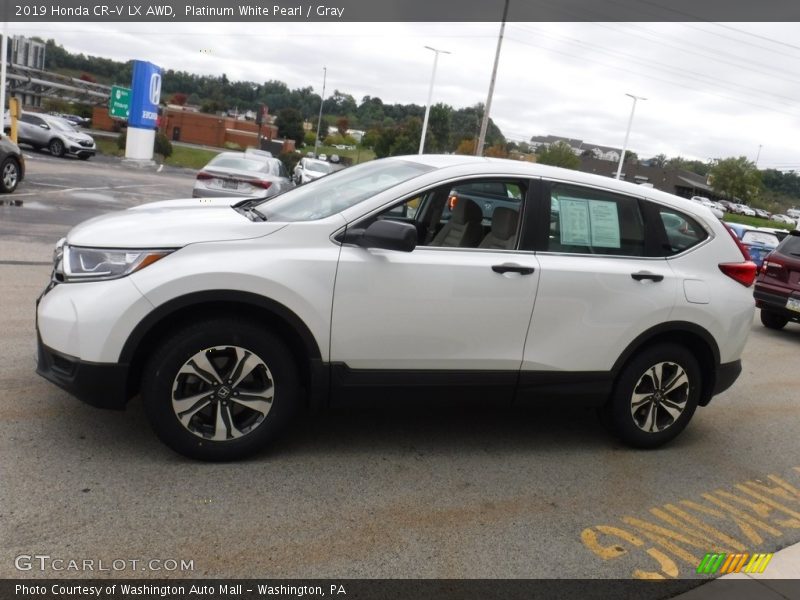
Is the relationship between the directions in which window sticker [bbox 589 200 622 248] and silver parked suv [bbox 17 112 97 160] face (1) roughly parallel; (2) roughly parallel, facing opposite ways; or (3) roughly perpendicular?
roughly perpendicular

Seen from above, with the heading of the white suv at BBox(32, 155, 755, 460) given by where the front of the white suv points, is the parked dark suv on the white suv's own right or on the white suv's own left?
on the white suv's own right

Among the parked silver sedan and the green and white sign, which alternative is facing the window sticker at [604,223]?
the green and white sign

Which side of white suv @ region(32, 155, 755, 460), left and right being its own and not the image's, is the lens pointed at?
left

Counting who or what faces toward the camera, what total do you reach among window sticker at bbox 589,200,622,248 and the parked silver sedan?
1

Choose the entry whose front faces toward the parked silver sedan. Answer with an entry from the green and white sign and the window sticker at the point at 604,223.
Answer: the green and white sign

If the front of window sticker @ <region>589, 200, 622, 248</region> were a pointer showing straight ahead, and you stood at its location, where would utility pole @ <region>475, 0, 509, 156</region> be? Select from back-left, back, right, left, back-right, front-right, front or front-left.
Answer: back

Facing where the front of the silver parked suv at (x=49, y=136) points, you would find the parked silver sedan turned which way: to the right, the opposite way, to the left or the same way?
to the left

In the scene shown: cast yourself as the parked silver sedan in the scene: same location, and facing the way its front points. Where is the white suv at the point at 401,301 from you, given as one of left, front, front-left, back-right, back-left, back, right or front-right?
back-right

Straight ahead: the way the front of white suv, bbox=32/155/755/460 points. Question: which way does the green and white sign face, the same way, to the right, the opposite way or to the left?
to the left

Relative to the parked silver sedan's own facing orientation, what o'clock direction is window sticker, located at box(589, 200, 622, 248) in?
The window sticker is roughly at 4 o'clock from the parked silver sedan.
